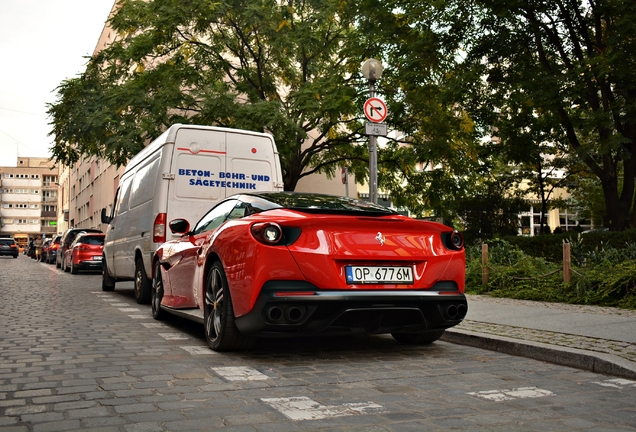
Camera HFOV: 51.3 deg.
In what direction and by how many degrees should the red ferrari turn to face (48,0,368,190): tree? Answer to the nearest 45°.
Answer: approximately 45° to its right

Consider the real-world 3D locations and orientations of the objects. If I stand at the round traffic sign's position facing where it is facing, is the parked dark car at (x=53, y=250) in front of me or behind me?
behind

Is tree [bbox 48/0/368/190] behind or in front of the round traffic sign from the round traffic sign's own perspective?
behind

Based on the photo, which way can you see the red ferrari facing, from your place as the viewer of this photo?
facing away from the viewer and to the left of the viewer

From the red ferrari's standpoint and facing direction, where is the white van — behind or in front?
in front

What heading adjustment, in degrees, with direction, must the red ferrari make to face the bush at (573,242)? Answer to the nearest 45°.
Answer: approximately 90° to its right

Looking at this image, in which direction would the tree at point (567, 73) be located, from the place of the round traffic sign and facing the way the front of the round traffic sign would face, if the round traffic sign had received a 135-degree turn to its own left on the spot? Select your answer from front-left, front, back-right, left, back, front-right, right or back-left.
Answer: front

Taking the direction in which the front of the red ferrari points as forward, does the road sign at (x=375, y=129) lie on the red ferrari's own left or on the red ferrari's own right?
on the red ferrari's own right

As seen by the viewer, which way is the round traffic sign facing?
toward the camera

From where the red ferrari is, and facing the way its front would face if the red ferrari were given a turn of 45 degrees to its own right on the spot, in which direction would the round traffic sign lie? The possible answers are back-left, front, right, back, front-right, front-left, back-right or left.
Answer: front
